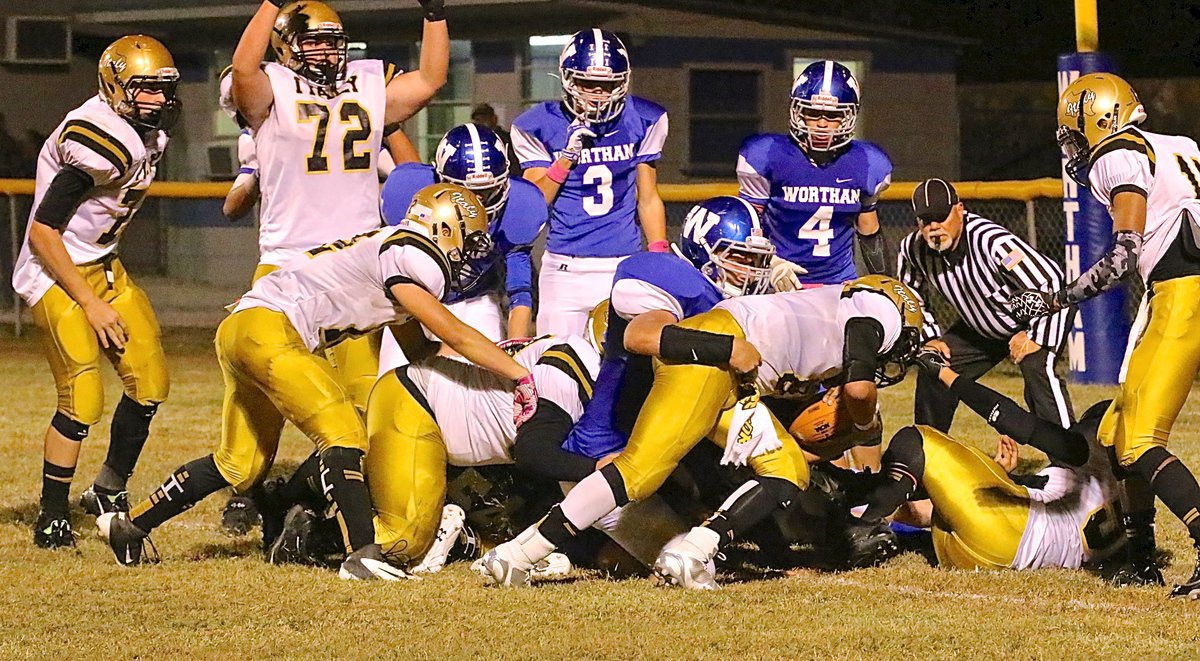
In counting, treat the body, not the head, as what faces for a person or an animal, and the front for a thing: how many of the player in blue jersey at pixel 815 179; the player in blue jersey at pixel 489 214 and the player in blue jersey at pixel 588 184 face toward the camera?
3

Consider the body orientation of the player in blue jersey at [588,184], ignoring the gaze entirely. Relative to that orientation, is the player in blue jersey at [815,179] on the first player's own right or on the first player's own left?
on the first player's own left

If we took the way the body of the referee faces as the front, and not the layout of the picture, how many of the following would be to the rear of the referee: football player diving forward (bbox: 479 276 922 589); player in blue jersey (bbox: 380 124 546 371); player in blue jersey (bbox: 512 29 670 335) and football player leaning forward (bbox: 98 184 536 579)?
0

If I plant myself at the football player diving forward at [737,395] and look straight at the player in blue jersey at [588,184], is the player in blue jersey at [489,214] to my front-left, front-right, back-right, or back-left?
front-left

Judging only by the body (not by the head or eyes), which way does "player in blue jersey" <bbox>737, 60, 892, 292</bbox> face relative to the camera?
toward the camera

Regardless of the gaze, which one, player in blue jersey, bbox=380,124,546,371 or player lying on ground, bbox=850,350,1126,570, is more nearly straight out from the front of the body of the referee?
the player in blue jersey

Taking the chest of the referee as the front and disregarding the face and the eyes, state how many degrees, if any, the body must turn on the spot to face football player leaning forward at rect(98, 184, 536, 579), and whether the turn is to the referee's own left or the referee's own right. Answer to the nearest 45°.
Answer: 0° — they already face them

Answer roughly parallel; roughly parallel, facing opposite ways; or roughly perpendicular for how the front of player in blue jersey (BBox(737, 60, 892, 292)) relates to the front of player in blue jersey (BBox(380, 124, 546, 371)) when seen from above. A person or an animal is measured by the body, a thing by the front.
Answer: roughly parallel

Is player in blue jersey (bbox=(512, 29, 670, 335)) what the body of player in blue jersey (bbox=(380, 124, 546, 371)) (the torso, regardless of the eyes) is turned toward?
no

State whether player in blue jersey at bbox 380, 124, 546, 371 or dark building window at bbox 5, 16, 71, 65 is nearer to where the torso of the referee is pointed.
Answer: the player in blue jersey

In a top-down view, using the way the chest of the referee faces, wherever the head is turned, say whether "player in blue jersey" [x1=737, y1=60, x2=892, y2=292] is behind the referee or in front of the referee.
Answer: in front

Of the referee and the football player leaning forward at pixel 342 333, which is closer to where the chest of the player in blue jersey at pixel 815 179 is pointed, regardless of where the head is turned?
the football player leaning forward

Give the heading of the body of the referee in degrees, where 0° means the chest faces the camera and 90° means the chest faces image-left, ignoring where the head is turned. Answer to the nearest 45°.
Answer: approximately 45°

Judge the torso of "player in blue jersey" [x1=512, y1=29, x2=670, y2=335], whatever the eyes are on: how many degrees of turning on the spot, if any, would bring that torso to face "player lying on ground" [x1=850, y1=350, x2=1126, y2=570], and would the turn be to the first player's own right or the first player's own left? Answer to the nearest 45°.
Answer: approximately 45° to the first player's own left

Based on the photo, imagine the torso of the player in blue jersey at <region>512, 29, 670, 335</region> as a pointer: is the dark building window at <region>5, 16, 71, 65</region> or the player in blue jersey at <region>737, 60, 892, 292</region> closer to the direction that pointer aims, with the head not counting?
the player in blue jersey

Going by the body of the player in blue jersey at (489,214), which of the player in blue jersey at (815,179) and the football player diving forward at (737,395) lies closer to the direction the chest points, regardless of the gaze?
the football player diving forward

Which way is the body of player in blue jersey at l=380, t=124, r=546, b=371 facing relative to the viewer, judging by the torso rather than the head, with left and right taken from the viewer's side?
facing the viewer
